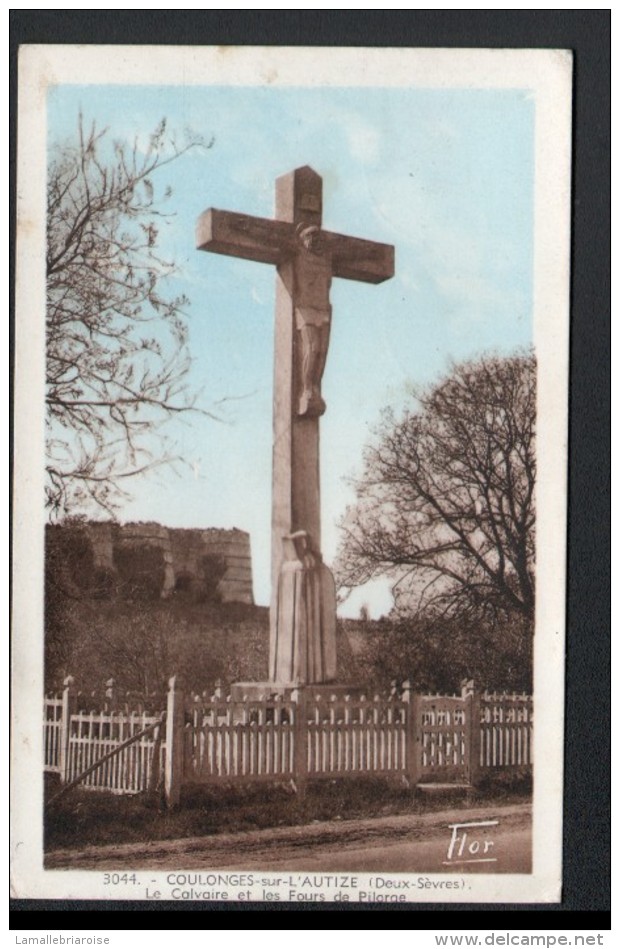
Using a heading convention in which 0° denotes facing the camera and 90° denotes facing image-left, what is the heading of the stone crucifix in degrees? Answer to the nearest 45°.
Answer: approximately 315°
